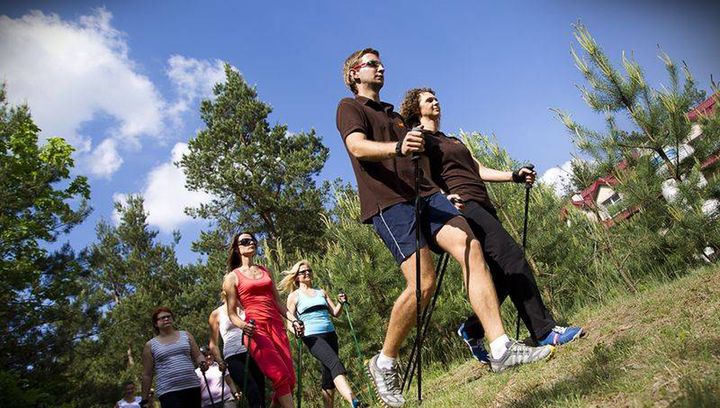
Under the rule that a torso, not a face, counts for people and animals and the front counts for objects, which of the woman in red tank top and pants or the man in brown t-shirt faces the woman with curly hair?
the woman in red tank top and pants

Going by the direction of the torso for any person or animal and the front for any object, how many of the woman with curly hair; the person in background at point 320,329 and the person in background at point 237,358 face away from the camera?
0

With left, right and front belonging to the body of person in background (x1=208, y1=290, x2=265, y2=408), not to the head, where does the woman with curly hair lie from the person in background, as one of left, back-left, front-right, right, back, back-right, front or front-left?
front

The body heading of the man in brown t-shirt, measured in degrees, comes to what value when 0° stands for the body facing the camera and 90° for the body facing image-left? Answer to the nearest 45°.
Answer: approximately 315°

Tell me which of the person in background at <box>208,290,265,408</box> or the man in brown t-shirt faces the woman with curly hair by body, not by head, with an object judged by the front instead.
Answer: the person in background

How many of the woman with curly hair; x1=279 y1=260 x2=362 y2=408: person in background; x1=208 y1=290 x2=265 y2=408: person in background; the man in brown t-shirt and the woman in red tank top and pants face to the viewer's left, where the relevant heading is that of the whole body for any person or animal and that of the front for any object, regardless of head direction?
0

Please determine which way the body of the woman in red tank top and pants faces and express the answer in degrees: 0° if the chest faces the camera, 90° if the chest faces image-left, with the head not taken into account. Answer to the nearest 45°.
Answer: approximately 315°

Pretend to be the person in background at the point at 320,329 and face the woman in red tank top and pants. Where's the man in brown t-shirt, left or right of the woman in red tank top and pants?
left

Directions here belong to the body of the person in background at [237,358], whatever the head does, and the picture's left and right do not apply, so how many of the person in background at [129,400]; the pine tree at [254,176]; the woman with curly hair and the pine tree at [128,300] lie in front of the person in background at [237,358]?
1

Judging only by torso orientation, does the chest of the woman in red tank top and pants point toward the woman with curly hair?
yes

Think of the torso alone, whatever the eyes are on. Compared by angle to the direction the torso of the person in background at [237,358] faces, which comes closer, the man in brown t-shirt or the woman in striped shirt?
the man in brown t-shirt

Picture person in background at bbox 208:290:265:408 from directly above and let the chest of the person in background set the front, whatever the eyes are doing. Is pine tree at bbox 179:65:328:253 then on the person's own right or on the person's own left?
on the person's own left

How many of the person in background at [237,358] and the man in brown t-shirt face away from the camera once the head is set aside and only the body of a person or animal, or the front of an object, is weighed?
0

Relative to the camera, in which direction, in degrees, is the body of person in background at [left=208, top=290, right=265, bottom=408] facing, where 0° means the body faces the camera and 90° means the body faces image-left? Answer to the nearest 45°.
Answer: approximately 315°

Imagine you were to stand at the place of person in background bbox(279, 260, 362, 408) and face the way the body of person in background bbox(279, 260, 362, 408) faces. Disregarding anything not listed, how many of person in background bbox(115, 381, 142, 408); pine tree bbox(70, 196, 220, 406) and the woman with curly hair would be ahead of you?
1

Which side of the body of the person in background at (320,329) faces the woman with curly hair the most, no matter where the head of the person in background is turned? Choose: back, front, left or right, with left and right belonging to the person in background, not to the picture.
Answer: front

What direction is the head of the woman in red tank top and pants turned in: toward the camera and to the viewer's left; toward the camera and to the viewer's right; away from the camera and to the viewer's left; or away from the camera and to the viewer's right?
toward the camera and to the viewer's right

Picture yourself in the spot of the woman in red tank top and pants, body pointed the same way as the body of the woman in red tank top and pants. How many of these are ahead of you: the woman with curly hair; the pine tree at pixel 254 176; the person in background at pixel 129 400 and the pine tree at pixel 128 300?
1
